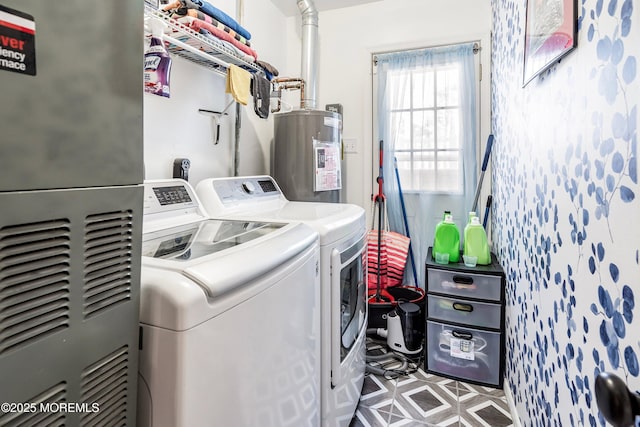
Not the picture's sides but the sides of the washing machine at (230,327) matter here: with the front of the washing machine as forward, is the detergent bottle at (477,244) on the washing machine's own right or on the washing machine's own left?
on the washing machine's own left

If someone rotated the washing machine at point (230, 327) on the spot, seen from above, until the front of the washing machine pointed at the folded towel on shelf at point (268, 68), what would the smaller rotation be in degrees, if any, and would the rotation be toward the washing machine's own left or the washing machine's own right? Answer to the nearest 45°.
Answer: approximately 135° to the washing machine's own left

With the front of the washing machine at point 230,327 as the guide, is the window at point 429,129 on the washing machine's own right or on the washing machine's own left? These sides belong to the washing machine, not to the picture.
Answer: on the washing machine's own left

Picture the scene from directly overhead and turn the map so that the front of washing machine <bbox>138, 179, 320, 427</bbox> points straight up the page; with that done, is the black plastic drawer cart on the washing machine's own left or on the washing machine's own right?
on the washing machine's own left

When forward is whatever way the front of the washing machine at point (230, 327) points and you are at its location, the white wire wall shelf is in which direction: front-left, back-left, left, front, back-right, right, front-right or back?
back-left

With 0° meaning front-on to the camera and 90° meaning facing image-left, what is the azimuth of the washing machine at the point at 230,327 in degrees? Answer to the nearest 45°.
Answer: approximately 315°

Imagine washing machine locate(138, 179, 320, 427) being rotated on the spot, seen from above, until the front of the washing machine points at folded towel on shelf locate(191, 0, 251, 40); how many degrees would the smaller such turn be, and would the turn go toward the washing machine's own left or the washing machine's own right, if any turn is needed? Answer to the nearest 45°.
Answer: approximately 135° to the washing machine's own left

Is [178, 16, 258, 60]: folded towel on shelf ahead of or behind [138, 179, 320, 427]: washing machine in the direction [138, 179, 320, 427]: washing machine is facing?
behind

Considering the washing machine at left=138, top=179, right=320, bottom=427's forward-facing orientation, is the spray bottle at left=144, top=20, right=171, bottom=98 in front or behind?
behind
